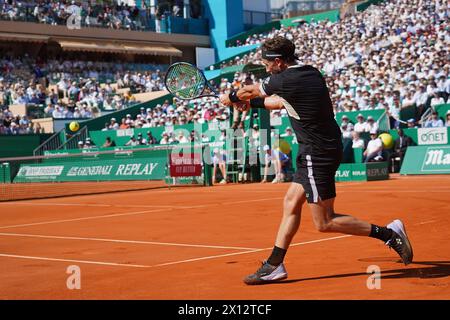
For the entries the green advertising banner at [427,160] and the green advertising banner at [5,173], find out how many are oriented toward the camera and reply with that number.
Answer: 2

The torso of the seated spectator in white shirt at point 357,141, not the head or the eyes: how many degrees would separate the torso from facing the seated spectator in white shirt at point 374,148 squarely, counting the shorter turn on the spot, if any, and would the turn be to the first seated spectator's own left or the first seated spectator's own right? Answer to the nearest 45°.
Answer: approximately 90° to the first seated spectator's own left

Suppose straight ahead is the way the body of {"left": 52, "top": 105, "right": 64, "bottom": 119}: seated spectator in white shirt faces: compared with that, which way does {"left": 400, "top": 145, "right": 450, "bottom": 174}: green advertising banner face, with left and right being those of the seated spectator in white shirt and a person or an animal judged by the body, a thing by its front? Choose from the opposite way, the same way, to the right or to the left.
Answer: to the right

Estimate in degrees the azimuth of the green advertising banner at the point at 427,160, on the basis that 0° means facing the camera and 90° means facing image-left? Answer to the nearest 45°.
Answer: approximately 0°

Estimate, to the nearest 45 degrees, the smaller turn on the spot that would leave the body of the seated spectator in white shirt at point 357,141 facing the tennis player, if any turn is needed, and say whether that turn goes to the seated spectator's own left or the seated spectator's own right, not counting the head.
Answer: approximately 45° to the seated spectator's own left

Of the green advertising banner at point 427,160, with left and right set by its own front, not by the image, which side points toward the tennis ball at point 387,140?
right

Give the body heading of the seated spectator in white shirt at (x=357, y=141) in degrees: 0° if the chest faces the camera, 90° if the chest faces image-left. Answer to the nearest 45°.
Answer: approximately 45°
